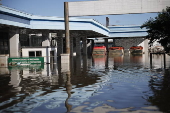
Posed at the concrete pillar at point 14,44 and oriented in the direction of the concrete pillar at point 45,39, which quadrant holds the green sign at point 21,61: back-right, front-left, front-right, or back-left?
back-right

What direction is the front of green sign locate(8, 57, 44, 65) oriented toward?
toward the camera

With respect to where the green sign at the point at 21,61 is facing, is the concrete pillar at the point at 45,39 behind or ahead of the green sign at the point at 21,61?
behind

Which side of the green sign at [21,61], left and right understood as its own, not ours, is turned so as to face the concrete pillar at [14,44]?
back
